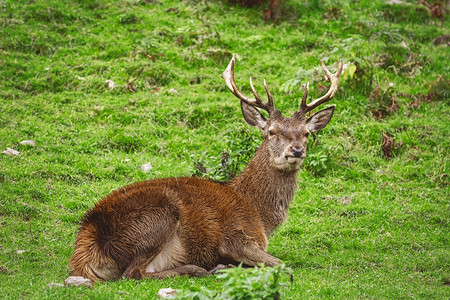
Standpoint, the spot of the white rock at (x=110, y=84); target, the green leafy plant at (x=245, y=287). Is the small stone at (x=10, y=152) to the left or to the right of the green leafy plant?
right

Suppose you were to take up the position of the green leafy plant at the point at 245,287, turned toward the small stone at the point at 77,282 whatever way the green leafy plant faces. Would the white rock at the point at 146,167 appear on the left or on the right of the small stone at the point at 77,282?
right

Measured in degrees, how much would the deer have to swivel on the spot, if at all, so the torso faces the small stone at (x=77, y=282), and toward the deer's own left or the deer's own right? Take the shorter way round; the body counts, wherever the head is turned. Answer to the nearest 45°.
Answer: approximately 135° to the deer's own right

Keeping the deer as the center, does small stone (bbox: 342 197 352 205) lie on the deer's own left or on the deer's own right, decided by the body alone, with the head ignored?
on the deer's own left

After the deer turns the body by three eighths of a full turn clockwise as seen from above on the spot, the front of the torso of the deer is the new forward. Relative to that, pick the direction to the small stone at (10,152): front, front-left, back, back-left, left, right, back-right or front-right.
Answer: right

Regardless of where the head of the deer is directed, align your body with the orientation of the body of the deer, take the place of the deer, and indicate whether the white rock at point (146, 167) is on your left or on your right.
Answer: on your left

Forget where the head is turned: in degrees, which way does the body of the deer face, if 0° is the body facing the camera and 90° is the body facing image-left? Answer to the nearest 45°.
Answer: approximately 270°

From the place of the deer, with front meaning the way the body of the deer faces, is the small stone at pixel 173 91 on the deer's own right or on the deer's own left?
on the deer's own left

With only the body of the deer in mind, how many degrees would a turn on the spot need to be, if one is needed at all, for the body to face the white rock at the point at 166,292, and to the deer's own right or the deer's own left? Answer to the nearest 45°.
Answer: approximately 90° to the deer's own right

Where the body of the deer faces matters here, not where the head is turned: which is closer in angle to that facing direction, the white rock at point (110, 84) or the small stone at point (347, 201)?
the small stone

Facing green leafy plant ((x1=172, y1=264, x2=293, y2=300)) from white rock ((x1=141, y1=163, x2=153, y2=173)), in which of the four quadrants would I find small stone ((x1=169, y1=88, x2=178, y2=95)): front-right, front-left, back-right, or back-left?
back-left
